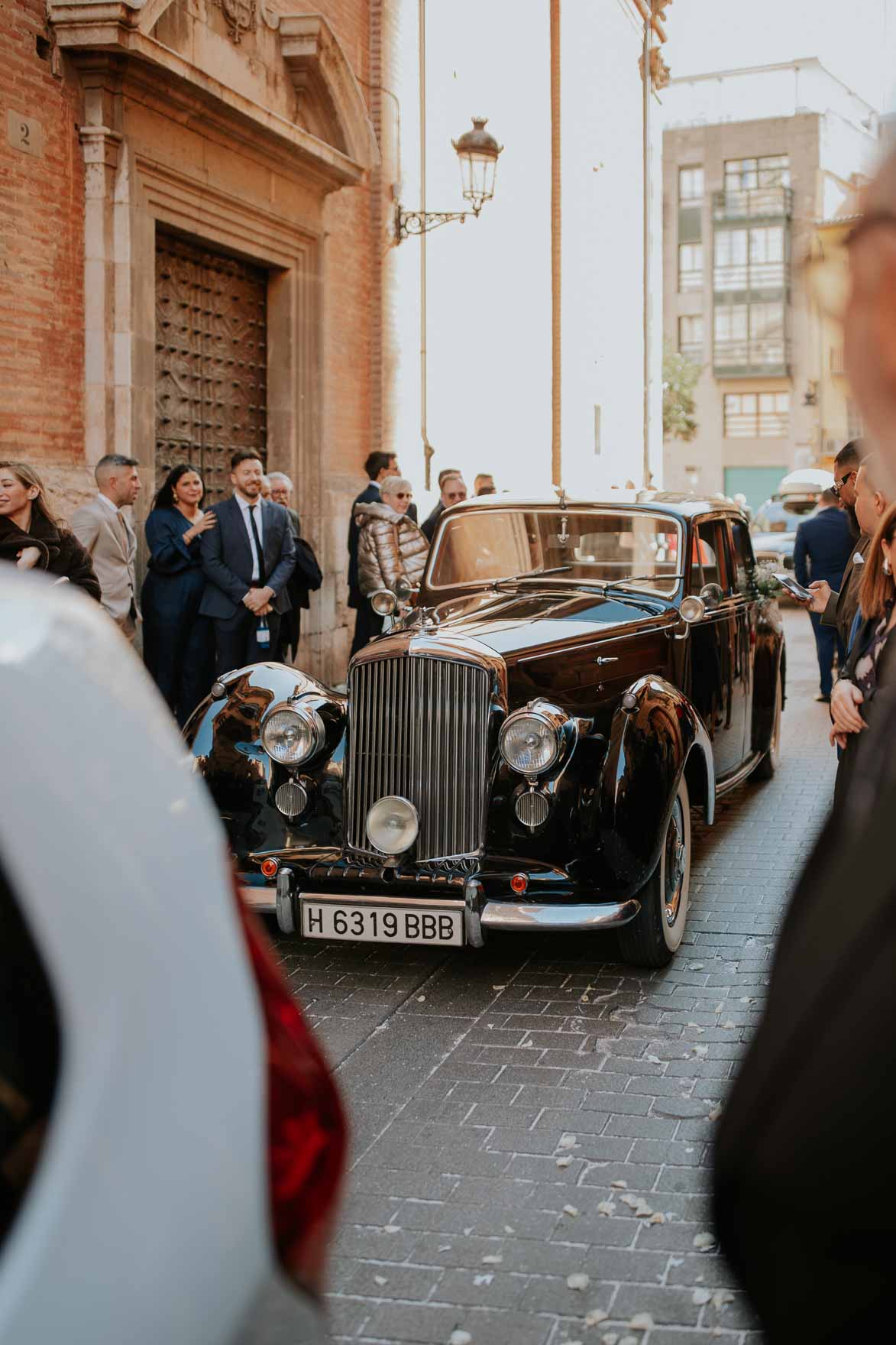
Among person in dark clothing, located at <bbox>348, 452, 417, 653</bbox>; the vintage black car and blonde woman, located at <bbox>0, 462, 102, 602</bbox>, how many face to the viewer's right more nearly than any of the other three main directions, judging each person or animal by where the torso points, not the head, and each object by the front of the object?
1

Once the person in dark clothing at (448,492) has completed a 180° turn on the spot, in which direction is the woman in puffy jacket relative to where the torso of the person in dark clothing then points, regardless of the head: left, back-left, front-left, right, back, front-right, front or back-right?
back-left

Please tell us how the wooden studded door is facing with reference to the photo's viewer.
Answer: facing the viewer and to the right of the viewer

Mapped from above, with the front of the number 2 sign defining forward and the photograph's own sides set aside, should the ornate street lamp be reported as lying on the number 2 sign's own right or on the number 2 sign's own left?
on the number 2 sign's own left

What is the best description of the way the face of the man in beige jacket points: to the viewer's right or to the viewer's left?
to the viewer's right

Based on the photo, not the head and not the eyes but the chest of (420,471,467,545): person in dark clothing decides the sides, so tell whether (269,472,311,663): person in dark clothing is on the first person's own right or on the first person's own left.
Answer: on the first person's own right

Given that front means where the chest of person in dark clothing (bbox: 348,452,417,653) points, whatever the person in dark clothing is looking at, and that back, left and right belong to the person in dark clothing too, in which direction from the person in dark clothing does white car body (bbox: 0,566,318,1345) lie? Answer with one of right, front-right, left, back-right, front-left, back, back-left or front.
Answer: right
